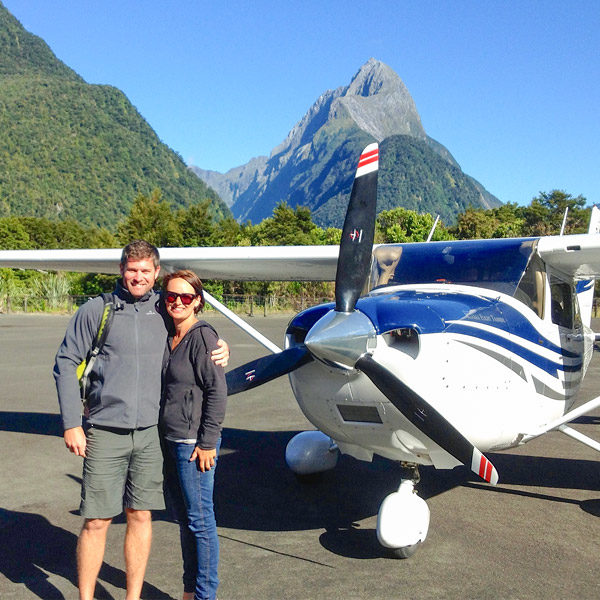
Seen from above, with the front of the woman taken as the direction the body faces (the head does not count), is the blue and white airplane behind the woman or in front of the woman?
behind

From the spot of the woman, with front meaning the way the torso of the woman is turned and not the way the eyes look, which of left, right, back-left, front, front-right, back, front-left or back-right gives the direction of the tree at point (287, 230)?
back-right

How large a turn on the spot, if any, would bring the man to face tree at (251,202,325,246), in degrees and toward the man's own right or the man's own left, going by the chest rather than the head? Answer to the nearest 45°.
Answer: approximately 180°

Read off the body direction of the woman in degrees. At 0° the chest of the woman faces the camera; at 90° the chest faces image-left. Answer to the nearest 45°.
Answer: approximately 45°

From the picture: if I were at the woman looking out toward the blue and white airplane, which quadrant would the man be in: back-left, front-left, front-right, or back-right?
back-left

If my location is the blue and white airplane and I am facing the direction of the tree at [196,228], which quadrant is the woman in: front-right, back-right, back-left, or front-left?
back-left

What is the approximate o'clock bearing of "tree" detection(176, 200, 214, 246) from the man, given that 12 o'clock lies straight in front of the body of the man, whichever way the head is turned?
The tree is roughly at 6 o'clock from the man.

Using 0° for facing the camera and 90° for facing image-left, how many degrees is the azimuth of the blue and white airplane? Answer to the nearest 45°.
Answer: approximately 45°

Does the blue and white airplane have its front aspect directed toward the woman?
yes

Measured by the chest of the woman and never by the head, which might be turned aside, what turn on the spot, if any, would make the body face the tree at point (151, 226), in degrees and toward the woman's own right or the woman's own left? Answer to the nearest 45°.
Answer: approximately 135° to the woman's own right

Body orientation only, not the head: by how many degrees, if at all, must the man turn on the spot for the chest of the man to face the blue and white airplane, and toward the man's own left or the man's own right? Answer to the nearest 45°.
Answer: approximately 90° to the man's own left
